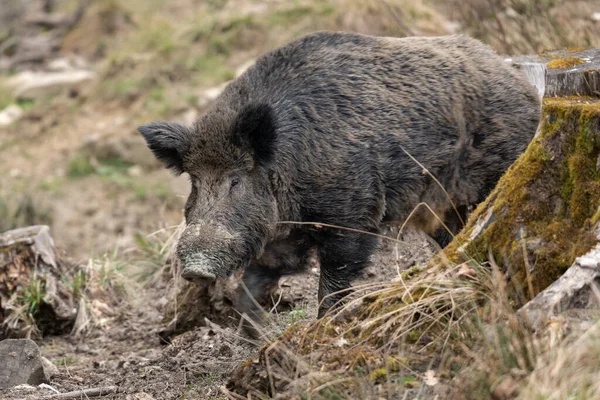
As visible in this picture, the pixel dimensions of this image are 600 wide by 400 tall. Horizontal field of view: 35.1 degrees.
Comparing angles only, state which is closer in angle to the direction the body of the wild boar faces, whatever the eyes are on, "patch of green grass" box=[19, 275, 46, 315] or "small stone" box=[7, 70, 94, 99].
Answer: the patch of green grass

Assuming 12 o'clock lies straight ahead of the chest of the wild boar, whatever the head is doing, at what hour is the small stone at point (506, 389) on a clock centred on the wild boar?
The small stone is roughly at 10 o'clock from the wild boar.

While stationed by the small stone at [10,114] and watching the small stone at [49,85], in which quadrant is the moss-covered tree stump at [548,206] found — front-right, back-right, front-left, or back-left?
back-right

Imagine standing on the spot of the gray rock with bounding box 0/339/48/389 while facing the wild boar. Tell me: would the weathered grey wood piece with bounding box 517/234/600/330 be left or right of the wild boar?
right

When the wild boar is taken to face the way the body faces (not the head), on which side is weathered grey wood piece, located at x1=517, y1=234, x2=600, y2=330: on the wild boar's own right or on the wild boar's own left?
on the wild boar's own left

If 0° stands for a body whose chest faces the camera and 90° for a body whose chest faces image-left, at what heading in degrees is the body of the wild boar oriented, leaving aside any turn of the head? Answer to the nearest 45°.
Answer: approximately 45°

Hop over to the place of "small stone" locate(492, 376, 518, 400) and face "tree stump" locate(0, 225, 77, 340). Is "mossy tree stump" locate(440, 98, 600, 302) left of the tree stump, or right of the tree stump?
right

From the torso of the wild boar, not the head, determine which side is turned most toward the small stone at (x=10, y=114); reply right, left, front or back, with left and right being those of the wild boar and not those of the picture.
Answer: right

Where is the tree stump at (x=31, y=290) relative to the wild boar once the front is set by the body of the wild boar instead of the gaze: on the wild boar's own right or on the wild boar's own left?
on the wild boar's own right

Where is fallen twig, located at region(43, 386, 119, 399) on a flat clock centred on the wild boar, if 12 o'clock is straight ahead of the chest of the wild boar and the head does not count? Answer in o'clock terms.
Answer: The fallen twig is roughly at 12 o'clock from the wild boar.

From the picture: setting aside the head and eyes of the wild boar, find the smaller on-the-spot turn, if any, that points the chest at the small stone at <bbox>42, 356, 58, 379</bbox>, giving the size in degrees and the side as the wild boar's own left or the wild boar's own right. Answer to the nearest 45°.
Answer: approximately 45° to the wild boar's own right

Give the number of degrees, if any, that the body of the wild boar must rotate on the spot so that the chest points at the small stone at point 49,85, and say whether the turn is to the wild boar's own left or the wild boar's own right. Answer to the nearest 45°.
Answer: approximately 90° to the wild boar's own right

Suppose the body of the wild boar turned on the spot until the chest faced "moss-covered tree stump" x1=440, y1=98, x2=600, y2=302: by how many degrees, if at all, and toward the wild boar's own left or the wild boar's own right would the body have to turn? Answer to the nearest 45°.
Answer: approximately 90° to the wild boar's own left

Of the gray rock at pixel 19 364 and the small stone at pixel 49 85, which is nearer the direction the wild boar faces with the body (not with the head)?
the gray rock

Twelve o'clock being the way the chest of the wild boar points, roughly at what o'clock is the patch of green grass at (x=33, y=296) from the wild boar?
The patch of green grass is roughly at 2 o'clock from the wild boar.
